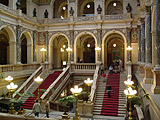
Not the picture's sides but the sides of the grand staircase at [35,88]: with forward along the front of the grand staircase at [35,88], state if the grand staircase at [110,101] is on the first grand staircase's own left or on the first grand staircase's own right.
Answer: on the first grand staircase's own left

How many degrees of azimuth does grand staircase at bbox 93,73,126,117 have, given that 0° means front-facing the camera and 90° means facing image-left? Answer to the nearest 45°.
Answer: approximately 0°

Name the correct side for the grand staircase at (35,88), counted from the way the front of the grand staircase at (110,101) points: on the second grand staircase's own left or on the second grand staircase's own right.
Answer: on the second grand staircase's own right

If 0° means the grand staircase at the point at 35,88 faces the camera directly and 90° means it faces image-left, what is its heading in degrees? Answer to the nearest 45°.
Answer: approximately 45°
